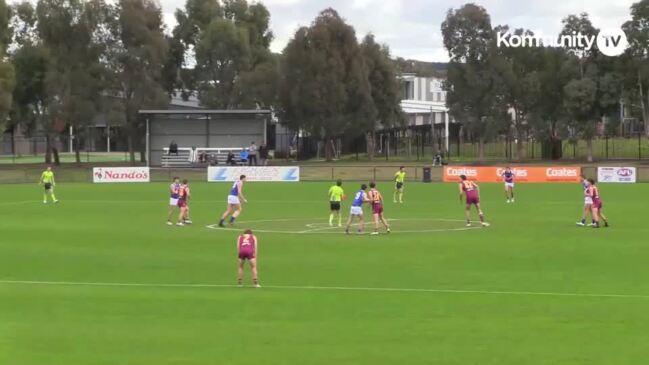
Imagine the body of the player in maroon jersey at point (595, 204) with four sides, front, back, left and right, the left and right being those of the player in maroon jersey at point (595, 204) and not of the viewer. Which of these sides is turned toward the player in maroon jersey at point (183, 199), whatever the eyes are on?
front

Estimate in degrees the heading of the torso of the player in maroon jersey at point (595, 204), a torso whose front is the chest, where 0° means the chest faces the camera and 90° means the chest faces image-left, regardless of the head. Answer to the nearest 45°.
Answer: approximately 90°
